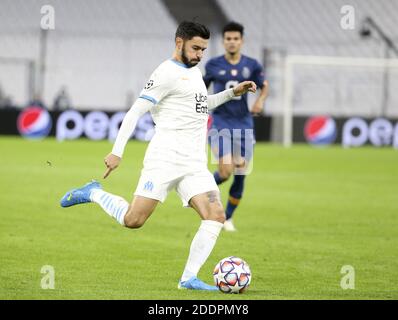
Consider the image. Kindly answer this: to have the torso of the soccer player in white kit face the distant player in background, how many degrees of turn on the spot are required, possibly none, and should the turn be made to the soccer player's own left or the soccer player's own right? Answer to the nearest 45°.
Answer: approximately 135° to the soccer player's own left

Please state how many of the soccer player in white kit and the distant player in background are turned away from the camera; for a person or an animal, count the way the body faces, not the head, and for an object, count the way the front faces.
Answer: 0

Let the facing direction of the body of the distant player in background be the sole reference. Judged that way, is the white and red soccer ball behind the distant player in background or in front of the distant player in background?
in front

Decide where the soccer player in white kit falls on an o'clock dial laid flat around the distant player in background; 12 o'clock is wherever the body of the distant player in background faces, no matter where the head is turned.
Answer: The soccer player in white kit is roughly at 12 o'clock from the distant player in background.

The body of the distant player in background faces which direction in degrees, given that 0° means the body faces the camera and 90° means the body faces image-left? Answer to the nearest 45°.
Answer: approximately 0°
